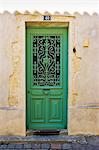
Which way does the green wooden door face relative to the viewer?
toward the camera
